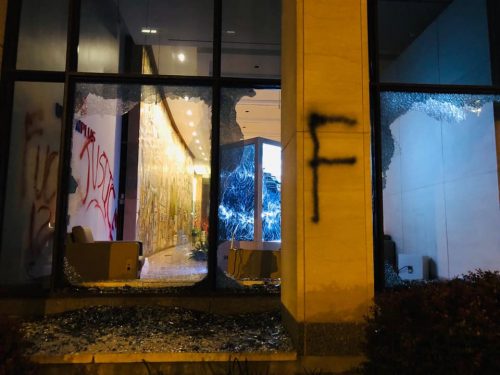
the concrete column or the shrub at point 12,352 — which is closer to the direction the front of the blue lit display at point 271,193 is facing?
the concrete column

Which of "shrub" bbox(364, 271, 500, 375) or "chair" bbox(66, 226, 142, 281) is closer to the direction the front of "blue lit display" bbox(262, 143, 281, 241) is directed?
the shrub

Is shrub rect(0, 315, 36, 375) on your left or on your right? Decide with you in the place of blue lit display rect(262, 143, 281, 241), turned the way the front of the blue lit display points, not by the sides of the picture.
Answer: on your right

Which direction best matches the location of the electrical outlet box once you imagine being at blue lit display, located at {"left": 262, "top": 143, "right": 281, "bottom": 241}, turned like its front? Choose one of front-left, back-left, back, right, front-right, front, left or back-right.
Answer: front

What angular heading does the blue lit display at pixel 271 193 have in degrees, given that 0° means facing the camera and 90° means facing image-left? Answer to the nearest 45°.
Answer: approximately 315°

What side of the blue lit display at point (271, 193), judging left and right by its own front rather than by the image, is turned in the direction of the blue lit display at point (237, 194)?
right
